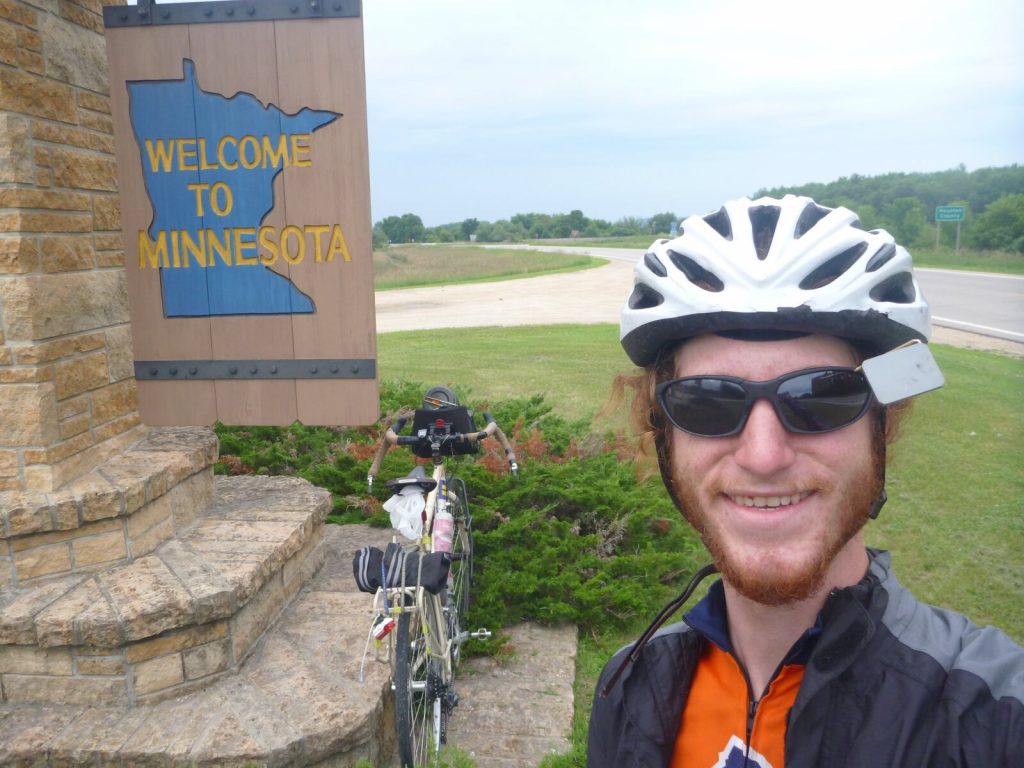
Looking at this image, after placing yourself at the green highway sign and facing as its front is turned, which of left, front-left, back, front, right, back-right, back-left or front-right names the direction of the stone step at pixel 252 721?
front

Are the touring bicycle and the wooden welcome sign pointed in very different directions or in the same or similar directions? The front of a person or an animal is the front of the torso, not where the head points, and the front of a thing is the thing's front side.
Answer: very different directions

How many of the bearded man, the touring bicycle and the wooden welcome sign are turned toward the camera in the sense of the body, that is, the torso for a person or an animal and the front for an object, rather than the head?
2

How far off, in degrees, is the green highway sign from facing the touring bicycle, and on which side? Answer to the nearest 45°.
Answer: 0° — it already faces it

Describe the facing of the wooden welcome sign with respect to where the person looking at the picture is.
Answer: facing the viewer

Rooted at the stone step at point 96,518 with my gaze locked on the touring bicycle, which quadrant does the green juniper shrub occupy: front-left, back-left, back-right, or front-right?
front-left

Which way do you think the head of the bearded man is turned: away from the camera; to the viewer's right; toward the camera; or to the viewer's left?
toward the camera

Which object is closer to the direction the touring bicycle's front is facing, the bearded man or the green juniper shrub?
the green juniper shrub

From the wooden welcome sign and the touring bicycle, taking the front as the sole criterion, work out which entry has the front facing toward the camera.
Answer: the wooden welcome sign

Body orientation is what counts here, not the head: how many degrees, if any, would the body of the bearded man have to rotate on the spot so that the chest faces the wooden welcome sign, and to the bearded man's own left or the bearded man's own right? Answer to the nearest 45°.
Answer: approximately 135° to the bearded man's own right

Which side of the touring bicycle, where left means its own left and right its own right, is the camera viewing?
back

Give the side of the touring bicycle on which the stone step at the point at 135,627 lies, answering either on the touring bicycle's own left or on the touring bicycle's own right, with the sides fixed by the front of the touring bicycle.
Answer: on the touring bicycle's own left

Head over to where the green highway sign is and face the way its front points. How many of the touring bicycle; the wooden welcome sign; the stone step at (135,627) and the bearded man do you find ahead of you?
4

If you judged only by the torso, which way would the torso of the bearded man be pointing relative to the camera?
toward the camera

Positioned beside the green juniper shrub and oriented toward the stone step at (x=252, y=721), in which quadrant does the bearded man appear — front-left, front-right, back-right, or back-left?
front-left

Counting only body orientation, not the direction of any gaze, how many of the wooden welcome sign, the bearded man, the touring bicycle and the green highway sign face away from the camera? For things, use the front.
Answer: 1

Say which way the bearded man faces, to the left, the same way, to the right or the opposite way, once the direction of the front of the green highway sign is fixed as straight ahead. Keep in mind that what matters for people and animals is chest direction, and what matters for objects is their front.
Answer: the same way
